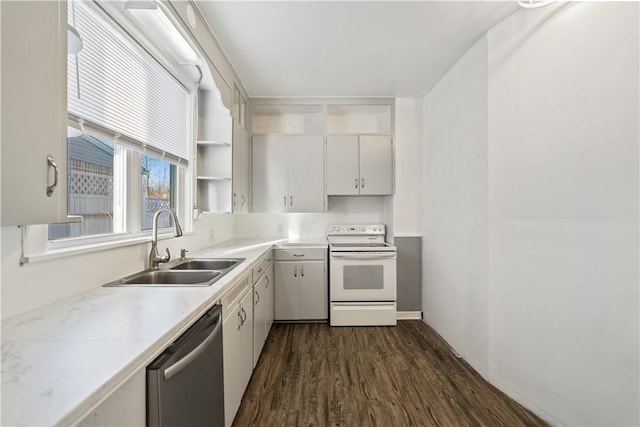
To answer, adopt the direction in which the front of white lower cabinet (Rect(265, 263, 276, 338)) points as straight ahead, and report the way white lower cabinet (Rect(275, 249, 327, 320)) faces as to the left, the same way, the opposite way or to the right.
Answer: to the right

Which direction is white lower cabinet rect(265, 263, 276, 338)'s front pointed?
to the viewer's right

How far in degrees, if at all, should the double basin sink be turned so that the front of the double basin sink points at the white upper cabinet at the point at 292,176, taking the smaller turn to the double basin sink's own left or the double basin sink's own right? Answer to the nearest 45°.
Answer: approximately 45° to the double basin sink's own left

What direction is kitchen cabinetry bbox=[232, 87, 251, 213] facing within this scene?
to the viewer's right

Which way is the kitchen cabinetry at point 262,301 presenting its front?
to the viewer's right

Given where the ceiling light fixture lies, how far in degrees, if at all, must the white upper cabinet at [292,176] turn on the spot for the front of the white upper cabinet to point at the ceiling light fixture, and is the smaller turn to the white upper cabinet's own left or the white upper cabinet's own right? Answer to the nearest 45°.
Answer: approximately 45° to the white upper cabinet's own left

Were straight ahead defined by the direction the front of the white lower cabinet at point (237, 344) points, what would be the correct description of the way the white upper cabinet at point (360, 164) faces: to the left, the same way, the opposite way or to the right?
to the right

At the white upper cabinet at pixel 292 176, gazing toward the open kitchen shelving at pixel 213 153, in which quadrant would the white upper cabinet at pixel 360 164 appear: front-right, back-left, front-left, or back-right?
back-left

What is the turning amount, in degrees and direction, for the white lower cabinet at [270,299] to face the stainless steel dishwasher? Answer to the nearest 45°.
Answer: approximately 90° to its right

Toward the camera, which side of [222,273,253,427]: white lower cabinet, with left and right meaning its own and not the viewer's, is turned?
right

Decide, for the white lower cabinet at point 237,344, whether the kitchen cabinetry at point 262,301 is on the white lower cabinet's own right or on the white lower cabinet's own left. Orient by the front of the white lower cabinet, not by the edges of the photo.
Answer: on the white lower cabinet's own left
